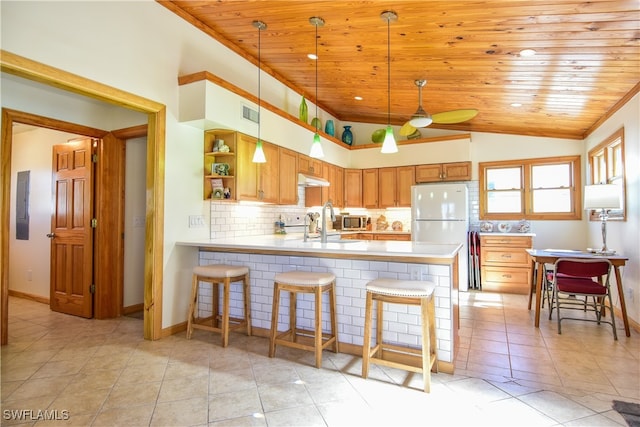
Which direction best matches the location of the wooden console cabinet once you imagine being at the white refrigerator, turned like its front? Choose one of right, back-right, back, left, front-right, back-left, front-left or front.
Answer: left

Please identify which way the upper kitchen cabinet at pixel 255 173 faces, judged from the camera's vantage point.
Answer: facing the viewer and to the right of the viewer

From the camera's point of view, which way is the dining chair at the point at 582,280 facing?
away from the camera

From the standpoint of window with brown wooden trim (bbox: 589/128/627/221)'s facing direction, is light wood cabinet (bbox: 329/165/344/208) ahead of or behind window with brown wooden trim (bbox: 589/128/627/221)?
ahead

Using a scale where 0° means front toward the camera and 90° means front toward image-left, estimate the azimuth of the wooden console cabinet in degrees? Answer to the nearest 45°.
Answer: approximately 0°

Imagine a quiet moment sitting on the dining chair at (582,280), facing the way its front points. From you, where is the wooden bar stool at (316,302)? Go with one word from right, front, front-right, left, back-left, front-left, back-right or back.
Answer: back-left

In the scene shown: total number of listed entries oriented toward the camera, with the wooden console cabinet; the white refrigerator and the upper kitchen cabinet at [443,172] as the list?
3

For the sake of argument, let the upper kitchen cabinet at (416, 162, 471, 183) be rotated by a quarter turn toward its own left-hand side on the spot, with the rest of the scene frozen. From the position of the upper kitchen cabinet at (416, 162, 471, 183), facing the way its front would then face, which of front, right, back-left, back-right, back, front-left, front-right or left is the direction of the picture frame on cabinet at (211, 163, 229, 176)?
back-right

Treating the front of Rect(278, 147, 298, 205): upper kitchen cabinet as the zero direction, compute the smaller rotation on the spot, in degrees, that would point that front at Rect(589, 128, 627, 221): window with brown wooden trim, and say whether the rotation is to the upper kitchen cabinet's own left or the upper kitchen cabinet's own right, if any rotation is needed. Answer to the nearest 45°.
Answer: approximately 45° to the upper kitchen cabinet's own left

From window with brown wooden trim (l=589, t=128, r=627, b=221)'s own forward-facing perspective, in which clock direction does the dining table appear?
The dining table is roughly at 11 o'clock from the window with brown wooden trim.
